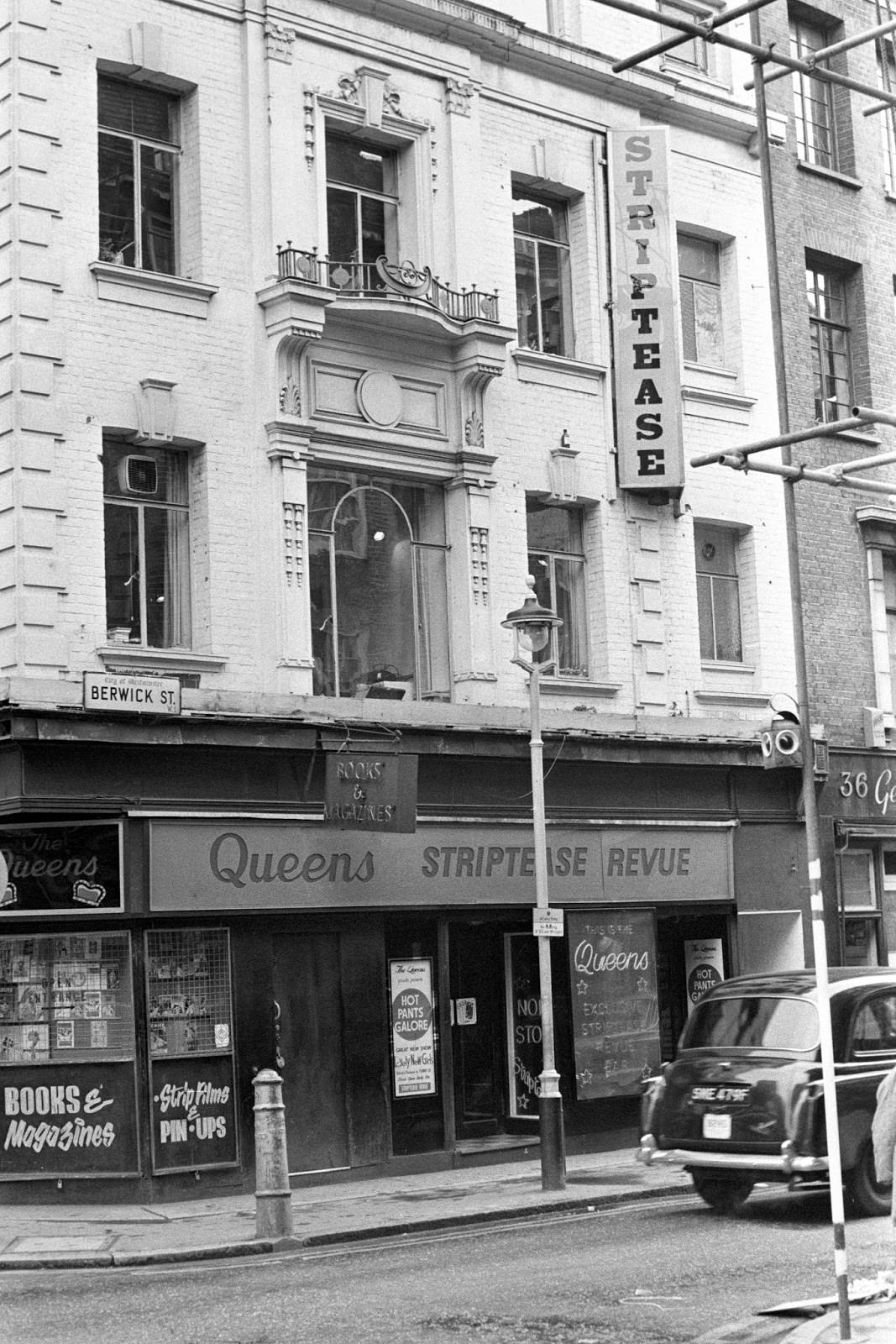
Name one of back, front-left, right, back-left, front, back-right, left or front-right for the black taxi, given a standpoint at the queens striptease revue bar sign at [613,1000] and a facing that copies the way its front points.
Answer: front

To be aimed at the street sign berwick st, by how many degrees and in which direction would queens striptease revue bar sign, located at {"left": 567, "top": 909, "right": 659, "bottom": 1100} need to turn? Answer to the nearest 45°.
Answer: approximately 45° to its right

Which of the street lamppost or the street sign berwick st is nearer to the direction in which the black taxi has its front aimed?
the street lamppost

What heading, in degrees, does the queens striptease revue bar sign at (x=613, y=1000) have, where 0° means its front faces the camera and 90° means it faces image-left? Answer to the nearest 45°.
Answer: approximately 0°

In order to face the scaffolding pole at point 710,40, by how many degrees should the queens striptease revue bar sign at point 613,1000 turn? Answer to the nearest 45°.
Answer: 0° — it already faces it

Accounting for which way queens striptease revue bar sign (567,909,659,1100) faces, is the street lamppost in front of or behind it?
in front

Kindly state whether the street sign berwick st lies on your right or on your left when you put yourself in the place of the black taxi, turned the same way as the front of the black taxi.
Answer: on your left
